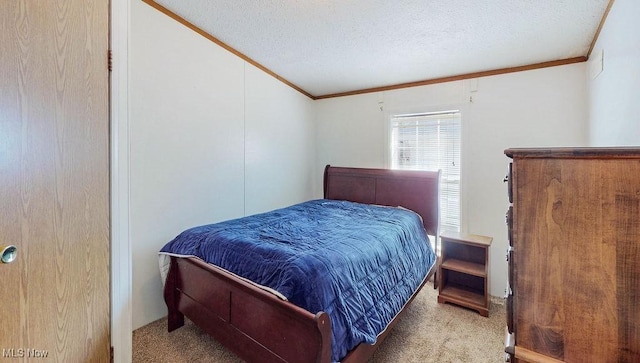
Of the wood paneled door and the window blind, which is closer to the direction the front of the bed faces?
the wood paneled door

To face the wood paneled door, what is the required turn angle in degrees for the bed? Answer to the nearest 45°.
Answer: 0° — it already faces it

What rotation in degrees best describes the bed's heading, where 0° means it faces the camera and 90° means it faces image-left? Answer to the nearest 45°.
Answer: approximately 45°

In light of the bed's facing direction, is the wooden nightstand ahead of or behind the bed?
behind

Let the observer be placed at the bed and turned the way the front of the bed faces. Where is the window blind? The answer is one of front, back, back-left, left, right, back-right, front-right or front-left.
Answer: back
